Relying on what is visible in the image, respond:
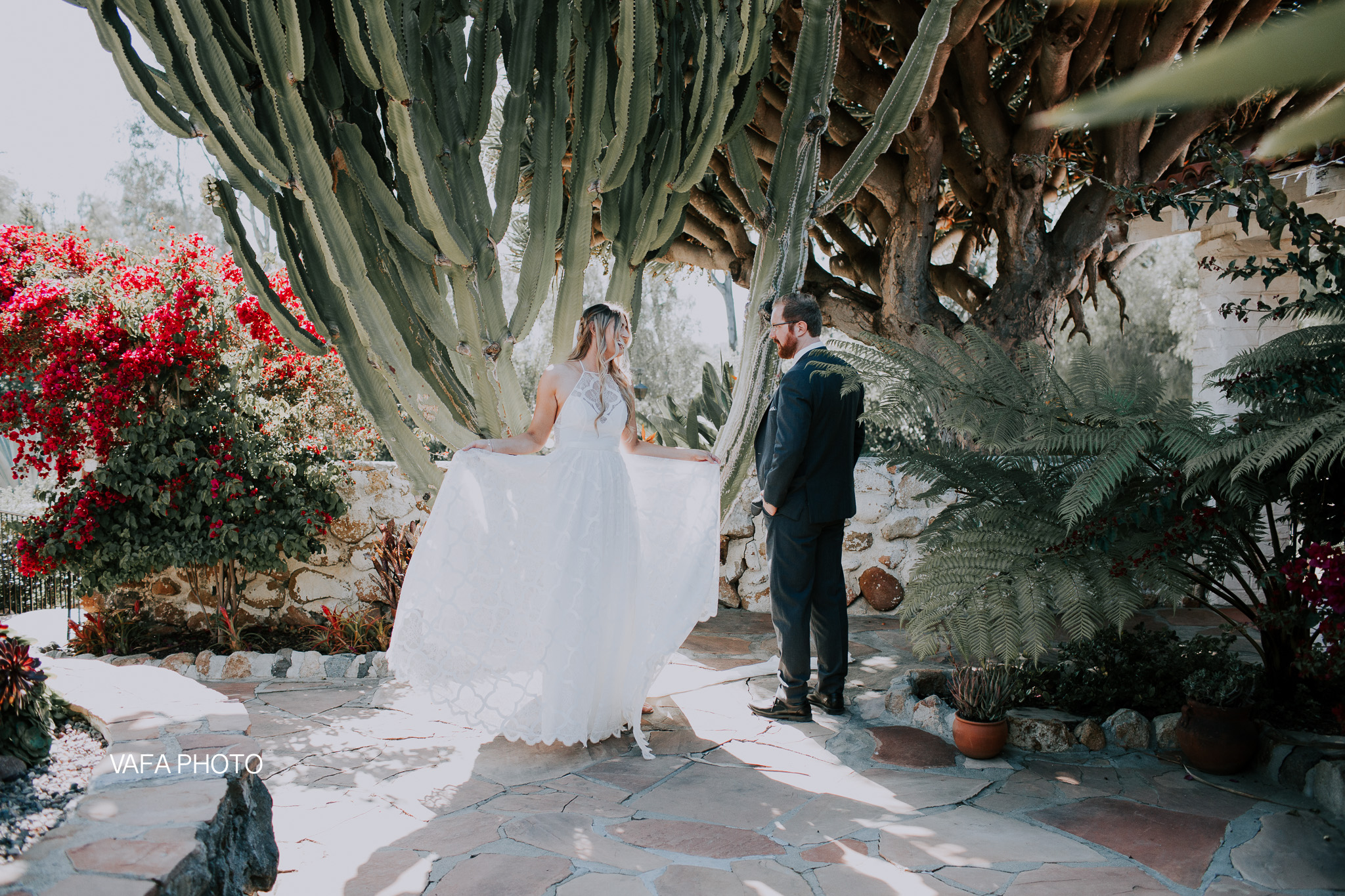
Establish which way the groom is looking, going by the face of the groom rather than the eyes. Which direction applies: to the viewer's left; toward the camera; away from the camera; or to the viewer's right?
to the viewer's left

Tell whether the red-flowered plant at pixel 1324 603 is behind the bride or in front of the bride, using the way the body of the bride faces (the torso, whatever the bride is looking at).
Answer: in front

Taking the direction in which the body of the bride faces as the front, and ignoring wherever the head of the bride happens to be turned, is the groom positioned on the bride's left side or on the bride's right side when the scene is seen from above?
on the bride's left side

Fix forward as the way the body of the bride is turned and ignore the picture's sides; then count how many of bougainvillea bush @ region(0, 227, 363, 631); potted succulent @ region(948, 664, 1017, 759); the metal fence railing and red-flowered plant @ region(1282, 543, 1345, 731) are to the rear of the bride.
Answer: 2

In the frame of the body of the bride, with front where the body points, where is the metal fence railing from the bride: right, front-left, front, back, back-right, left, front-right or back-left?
back

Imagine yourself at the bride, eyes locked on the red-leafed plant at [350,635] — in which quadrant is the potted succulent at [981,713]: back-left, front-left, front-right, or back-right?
back-right

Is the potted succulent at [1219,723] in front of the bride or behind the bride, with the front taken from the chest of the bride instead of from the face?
in front

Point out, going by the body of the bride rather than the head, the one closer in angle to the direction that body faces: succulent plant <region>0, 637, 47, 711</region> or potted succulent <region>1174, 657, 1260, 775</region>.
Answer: the potted succulent
